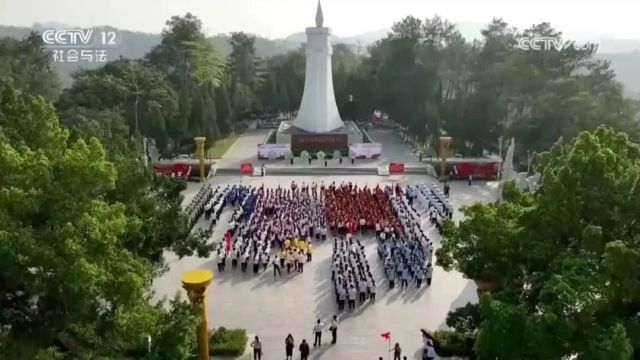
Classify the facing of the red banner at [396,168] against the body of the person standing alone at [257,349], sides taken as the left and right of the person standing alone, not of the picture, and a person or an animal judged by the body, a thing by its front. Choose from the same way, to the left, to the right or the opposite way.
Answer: the opposite way

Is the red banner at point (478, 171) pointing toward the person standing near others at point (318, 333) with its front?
yes

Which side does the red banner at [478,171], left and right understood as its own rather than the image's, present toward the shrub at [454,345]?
front

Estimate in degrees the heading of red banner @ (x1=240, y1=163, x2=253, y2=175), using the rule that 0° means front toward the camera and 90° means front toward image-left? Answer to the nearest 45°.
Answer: approximately 0°

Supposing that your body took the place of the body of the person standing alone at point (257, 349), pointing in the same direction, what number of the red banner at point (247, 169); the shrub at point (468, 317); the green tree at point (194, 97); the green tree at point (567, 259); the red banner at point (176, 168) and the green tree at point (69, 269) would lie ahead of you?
3

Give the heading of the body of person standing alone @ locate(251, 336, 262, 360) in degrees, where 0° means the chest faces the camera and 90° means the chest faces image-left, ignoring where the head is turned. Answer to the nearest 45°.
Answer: approximately 180°

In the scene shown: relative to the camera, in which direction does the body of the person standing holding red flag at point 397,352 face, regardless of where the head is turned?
away from the camera

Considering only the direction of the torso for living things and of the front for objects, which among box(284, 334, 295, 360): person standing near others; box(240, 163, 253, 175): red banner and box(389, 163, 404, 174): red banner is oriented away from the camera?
the person standing near others

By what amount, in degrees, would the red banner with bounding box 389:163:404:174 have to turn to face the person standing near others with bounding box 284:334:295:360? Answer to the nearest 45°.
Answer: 0° — it already faces them

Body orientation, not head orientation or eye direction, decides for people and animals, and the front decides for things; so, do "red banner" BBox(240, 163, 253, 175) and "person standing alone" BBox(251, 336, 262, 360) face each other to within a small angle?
yes

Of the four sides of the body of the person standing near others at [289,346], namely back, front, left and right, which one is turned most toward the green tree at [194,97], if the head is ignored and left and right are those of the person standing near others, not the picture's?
front

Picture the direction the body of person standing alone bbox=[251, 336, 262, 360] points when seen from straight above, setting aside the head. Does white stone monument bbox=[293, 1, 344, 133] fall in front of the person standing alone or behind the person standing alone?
in front

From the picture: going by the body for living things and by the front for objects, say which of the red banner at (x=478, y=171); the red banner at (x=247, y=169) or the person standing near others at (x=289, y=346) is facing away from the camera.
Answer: the person standing near others

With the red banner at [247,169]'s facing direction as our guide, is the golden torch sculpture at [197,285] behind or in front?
in front
